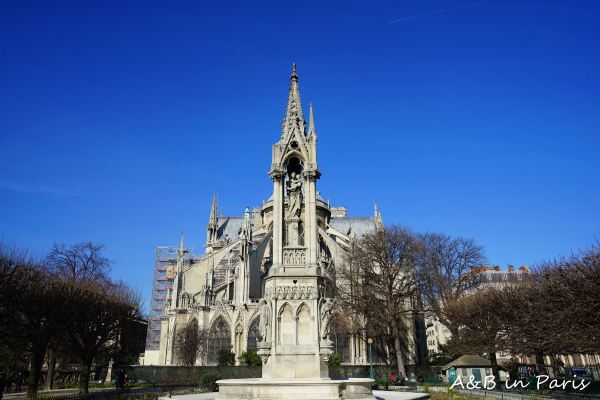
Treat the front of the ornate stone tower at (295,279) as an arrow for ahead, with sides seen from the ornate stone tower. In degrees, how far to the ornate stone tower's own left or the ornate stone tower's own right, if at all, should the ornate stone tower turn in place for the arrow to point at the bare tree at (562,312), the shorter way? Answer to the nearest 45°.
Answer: approximately 135° to the ornate stone tower's own left

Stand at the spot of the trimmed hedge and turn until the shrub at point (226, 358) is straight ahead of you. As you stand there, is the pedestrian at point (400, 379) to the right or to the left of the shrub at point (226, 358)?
right

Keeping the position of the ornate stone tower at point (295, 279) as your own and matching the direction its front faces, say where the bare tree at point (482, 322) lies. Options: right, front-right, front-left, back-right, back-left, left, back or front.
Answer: back-left

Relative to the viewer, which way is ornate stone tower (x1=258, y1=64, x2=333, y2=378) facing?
toward the camera

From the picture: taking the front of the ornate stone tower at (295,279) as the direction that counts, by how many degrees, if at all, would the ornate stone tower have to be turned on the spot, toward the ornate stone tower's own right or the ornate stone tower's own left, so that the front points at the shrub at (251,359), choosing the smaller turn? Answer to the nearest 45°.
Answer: approximately 180°

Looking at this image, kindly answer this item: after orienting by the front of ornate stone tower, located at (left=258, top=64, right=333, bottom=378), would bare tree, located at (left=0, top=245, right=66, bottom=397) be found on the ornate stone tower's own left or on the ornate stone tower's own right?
on the ornate stone tower's own right

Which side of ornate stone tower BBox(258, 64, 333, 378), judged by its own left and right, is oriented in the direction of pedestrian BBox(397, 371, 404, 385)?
back

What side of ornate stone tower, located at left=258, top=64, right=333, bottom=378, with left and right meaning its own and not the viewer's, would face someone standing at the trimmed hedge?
back

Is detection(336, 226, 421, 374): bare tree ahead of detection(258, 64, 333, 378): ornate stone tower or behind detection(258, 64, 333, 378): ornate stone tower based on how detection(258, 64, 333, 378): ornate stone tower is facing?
behind

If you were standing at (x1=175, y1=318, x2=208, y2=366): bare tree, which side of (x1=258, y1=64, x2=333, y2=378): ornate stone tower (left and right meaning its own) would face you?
back

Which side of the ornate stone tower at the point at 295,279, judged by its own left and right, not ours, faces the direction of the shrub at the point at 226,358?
back
